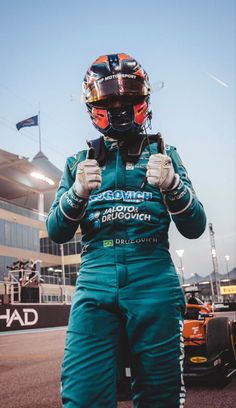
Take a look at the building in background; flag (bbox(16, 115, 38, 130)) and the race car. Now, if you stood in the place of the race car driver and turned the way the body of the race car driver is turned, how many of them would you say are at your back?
3

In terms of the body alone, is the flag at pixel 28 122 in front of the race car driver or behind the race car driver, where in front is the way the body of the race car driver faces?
behind

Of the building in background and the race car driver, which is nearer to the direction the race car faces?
the race car driver

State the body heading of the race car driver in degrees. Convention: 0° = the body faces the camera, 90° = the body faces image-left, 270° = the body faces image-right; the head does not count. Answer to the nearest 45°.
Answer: approximately 0°

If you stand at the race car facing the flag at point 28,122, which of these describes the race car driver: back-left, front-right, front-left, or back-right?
back-left

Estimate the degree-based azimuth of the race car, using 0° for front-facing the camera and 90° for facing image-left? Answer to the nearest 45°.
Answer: approximately 45°

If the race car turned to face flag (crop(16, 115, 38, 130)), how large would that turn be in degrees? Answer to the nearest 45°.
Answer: approximately 90° to its right

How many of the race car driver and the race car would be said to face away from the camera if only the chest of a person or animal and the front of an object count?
0

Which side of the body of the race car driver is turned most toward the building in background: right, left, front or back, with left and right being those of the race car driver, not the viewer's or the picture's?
back

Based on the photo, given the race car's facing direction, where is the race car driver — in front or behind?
in front
